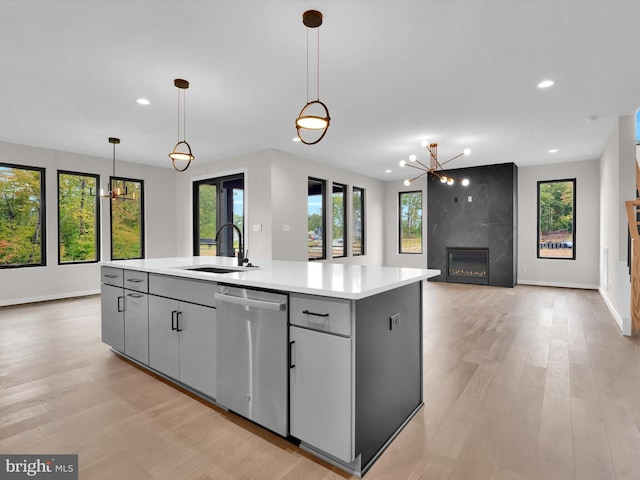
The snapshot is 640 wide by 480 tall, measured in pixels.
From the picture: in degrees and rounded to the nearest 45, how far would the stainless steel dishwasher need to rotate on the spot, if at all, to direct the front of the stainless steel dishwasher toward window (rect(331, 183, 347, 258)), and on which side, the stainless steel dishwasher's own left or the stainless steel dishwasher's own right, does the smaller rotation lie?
approximately 135° to the stainless steel dishwasher's own right

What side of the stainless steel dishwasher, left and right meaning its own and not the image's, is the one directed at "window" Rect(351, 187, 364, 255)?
back

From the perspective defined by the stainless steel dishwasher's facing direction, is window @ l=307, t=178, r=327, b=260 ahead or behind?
behind

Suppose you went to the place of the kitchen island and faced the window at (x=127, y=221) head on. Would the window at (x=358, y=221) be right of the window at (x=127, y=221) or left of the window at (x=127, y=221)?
right

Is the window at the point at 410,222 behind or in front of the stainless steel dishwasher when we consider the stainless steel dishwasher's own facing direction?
behind

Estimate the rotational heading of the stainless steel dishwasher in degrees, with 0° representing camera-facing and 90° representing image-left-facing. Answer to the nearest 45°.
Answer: approximately 45°

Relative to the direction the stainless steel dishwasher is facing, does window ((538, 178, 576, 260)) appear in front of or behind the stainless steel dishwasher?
behind
